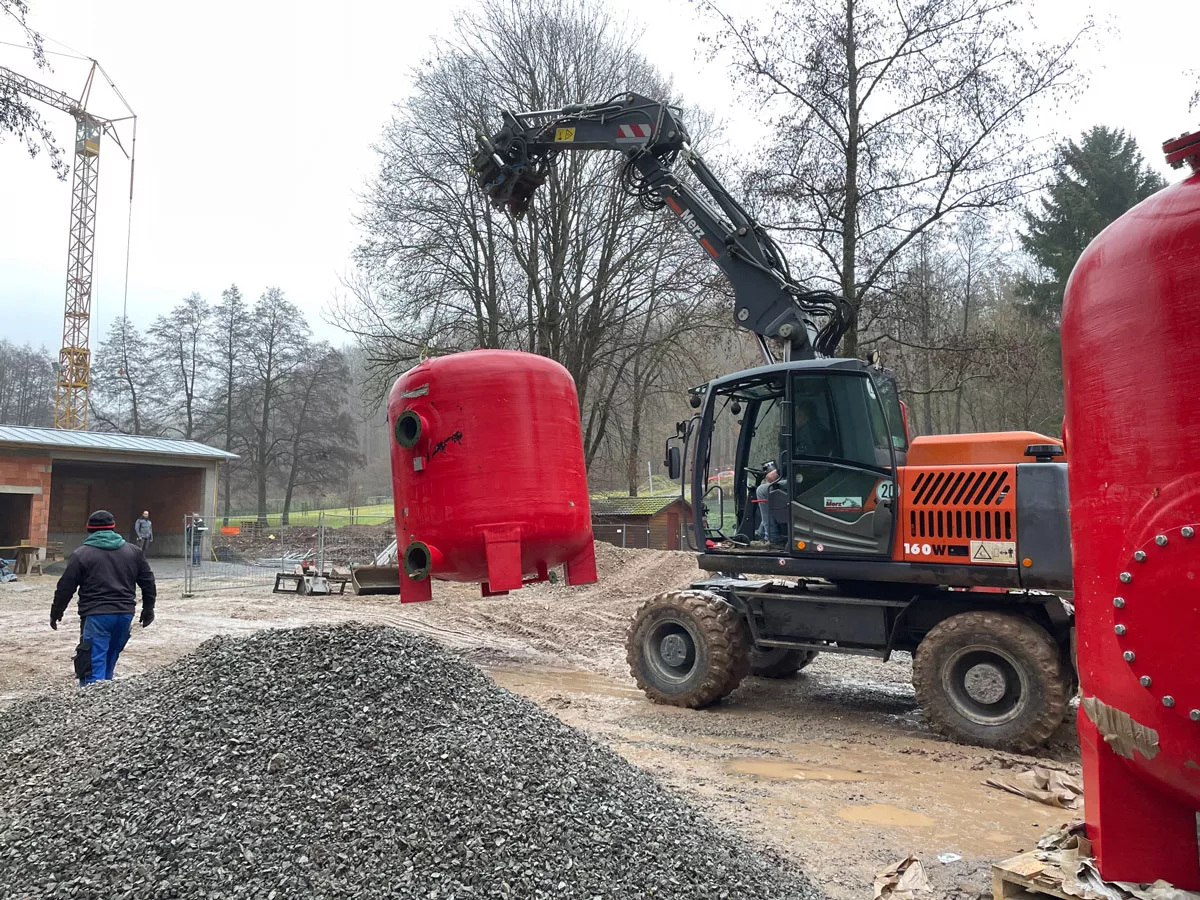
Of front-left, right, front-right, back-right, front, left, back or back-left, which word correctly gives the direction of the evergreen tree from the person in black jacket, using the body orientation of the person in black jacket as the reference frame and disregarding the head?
right

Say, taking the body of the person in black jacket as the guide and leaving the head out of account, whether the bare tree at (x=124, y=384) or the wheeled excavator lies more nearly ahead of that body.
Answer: the bare tree

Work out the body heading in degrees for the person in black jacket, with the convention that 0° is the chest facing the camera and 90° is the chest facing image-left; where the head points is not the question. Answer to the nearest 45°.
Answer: approximately 180°

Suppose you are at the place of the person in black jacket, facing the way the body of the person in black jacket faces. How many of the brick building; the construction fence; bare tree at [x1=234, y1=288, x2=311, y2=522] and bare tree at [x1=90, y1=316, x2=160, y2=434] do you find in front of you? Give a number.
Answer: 4

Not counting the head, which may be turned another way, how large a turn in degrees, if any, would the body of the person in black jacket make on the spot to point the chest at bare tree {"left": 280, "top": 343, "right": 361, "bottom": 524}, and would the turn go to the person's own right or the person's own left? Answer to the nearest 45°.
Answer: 0° — they already face it

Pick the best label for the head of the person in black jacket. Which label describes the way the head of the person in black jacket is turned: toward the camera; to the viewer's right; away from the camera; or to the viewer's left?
away from the camera

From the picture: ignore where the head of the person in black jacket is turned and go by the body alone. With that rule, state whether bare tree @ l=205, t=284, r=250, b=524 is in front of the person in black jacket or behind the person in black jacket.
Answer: in front

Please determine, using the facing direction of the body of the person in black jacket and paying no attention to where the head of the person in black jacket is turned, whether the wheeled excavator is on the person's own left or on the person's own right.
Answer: on the person's own right

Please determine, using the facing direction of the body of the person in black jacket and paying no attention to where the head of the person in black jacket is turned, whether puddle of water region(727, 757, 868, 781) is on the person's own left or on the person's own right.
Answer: on the person's own right

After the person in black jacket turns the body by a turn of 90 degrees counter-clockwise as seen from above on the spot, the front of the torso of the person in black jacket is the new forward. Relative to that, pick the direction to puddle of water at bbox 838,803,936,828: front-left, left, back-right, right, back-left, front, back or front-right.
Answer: back-left

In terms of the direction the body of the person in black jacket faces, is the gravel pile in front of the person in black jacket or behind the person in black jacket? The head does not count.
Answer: behind

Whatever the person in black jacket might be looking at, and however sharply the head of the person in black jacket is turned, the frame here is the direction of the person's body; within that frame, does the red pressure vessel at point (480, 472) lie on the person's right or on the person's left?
on the person's right
